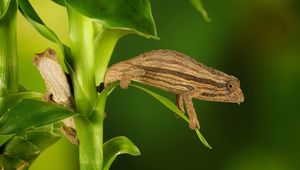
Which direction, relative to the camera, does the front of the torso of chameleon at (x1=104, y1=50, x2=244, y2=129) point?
to the viewer's right
